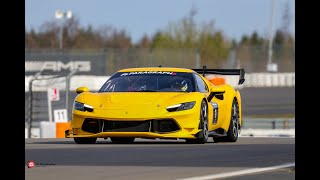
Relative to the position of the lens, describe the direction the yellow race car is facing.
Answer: facing the viewer

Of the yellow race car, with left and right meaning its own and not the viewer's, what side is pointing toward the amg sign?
back

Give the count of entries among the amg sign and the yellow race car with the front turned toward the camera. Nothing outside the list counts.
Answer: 2

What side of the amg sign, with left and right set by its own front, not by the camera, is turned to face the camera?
front

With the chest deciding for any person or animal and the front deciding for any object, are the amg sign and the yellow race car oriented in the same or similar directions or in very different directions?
same or similar directions

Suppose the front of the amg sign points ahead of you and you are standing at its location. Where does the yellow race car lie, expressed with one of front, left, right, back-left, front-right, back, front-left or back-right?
front
